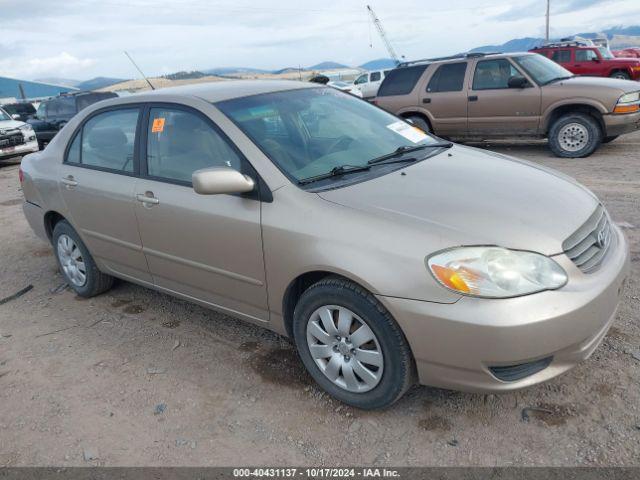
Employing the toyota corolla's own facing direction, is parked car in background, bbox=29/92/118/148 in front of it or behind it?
behind

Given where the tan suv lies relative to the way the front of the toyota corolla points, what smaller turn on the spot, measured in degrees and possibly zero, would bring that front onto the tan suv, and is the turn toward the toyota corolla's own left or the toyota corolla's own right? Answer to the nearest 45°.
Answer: approximately 90° to the toyota corolla's own left

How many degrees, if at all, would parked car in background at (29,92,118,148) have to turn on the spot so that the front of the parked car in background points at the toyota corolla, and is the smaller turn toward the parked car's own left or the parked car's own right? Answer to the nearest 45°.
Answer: approximately 45° to the parked car's own left

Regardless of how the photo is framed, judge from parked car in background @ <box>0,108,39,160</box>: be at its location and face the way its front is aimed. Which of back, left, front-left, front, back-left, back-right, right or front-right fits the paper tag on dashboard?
front-right

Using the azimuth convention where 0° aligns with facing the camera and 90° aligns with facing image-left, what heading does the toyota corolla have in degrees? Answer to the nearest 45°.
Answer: approximately 315°

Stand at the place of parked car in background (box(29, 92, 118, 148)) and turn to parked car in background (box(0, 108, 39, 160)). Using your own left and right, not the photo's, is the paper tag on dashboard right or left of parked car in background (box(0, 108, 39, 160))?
left

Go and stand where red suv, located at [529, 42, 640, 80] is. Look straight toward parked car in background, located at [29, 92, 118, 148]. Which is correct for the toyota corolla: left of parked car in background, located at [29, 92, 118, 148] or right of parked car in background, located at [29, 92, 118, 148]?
left

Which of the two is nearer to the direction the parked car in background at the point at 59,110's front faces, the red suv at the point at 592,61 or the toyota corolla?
the toyota corolla

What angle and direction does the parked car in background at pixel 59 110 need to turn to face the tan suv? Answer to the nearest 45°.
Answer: approximately 90° to its left

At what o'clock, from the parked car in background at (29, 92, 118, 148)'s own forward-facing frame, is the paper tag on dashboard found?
The paper tag on dashboard is roughly at 10 o'clock from the parked car in background.

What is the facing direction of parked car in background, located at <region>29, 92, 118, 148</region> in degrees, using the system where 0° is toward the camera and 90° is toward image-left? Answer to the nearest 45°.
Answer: approximately 45°

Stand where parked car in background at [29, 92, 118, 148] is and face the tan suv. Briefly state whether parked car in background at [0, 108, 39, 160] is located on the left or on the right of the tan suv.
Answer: right
